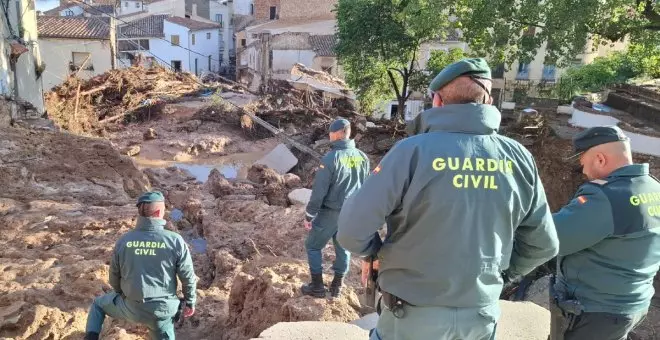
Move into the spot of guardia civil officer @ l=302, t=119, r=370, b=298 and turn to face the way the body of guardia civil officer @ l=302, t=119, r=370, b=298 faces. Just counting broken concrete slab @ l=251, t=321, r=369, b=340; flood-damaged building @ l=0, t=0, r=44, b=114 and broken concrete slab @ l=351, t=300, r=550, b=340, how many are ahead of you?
1

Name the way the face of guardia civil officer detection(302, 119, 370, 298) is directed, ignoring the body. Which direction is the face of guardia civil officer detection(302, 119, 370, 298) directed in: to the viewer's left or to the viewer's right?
to the viewer's left

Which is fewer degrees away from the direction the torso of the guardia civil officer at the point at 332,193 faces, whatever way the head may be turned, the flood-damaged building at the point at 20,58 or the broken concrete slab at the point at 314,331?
the flood-damaged building

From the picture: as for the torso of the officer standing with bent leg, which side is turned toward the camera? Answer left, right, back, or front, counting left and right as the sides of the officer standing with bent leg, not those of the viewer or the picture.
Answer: back

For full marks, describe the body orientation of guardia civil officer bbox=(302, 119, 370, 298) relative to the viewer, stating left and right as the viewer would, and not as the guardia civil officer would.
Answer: facing away from the viewer and to the left of the viewer

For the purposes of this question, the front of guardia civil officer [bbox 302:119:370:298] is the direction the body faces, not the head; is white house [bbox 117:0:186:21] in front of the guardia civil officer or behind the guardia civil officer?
in front

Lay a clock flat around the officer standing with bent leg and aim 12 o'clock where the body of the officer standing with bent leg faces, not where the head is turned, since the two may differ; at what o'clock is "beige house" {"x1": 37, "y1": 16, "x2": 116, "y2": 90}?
The beige house is roughly at 12 o'clock from the officer standing with bent leg.

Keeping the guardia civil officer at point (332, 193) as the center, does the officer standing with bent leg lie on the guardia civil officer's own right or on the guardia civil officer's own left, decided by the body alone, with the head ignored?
on the guardia civil officer's own left

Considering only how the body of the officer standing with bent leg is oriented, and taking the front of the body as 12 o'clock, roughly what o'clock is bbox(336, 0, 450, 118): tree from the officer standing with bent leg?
The tree is roughly at 1 o'clock from the officer standing with bent leg.

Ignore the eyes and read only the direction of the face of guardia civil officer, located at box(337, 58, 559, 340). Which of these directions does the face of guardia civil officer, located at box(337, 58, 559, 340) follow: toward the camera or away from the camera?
away from the camera

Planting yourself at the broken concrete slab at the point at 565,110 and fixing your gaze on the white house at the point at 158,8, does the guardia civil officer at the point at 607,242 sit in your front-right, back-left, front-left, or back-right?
back-left

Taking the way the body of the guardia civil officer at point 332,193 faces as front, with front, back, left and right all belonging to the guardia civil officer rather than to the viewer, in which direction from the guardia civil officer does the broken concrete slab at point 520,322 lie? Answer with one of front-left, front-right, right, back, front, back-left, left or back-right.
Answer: back

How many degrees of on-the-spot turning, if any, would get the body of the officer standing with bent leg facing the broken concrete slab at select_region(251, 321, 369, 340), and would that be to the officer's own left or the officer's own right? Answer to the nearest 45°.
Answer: approximately 90° to the officer's own right
